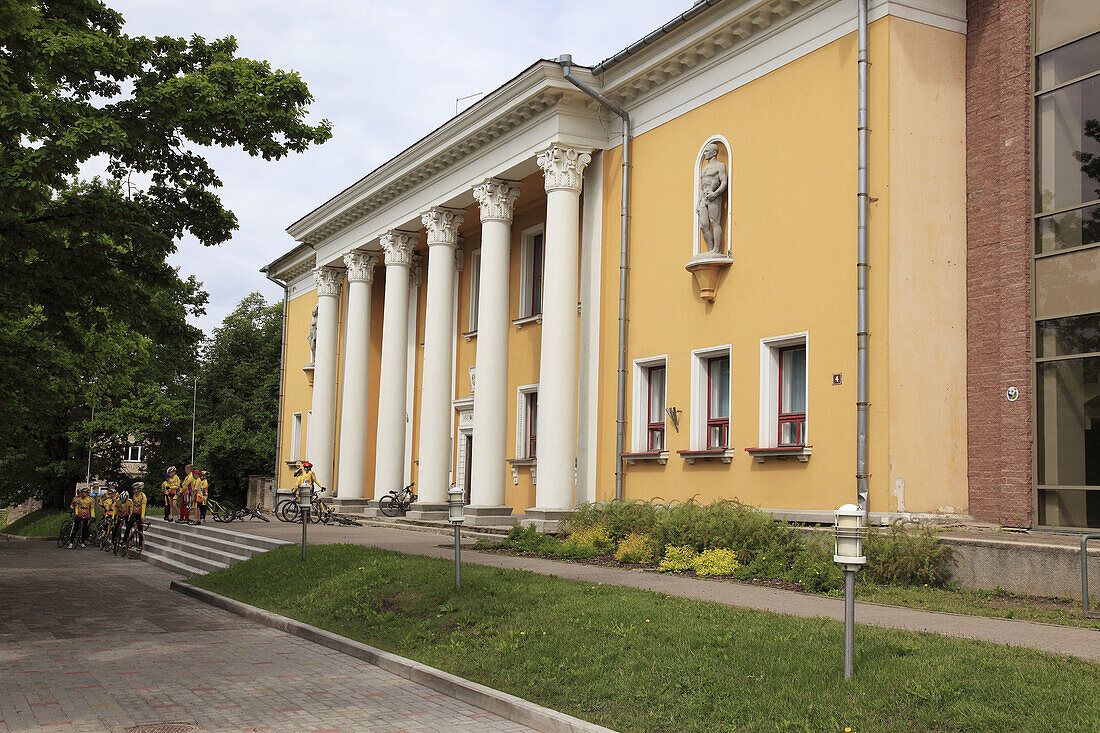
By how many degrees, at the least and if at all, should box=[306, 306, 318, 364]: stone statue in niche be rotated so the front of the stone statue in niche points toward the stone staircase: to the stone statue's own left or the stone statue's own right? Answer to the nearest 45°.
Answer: approximately 45° to the stone statue's own left

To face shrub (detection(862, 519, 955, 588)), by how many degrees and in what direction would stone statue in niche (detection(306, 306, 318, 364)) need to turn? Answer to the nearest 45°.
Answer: approximately 45° to its left

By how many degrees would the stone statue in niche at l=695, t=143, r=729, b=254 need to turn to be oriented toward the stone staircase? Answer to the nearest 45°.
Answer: approximately 45° to its right

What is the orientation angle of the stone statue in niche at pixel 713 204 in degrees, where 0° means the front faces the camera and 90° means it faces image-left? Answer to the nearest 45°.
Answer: approximately 45°

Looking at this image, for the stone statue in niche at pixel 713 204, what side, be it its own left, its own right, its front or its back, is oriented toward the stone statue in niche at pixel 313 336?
right

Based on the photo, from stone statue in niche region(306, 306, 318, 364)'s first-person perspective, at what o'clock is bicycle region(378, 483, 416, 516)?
The bicycle is roughly at 10 o'clock from the stone statue in niche.
